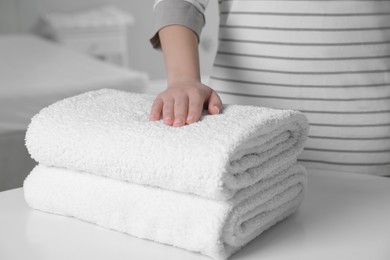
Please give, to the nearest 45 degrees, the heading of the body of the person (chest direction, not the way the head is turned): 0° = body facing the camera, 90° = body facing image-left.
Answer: approximately 0°

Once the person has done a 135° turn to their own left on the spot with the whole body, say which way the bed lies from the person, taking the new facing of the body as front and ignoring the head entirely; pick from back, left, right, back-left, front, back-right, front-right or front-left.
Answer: left
